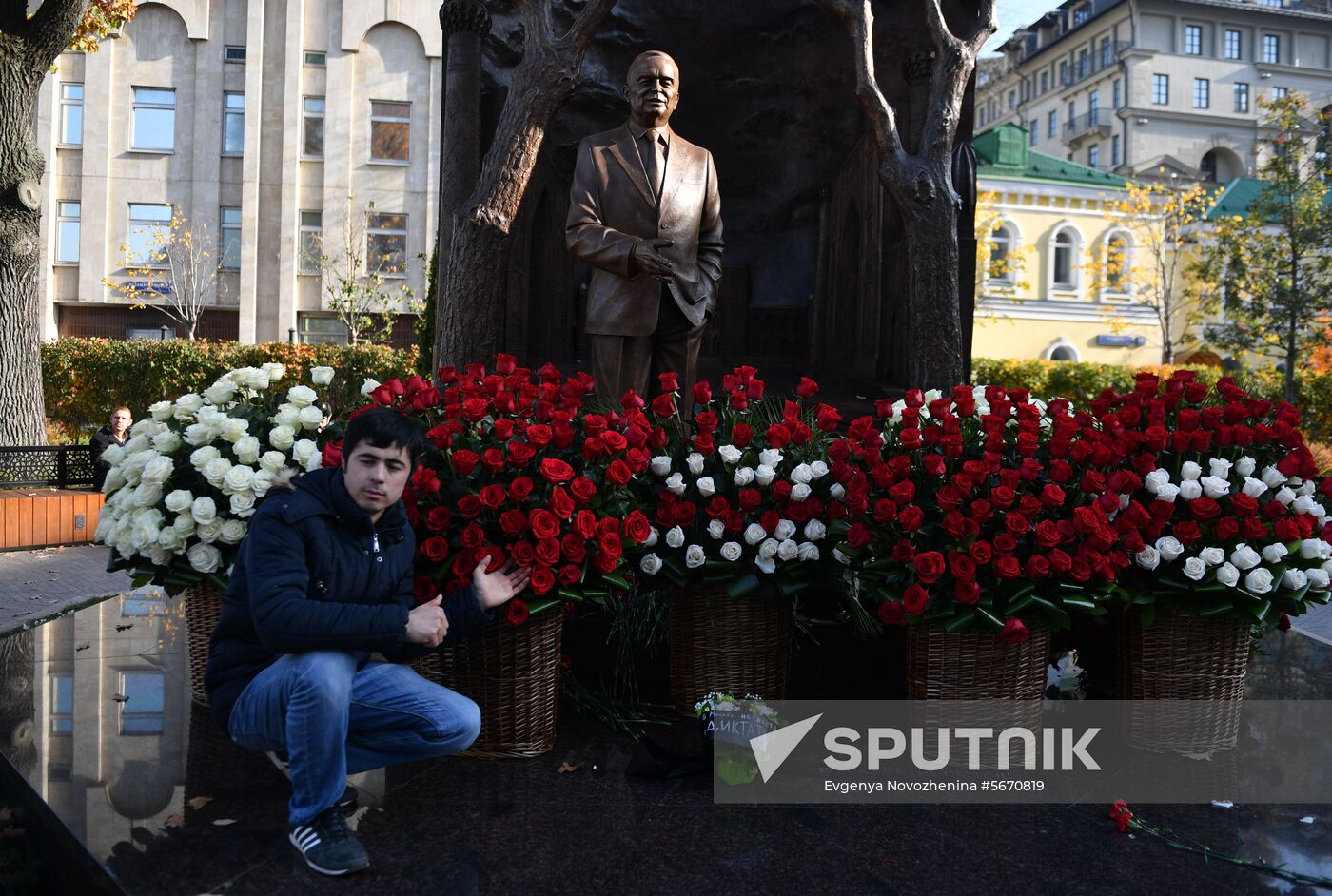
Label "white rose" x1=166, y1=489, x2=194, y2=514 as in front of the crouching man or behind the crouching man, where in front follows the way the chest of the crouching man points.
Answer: behind

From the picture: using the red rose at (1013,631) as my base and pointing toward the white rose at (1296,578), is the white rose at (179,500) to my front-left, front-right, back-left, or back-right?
back-left

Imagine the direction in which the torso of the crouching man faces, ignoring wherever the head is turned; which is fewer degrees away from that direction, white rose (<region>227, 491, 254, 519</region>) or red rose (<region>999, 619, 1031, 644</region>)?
the red rose

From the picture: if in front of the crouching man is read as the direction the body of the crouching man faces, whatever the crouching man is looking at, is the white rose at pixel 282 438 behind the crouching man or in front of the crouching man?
behind
